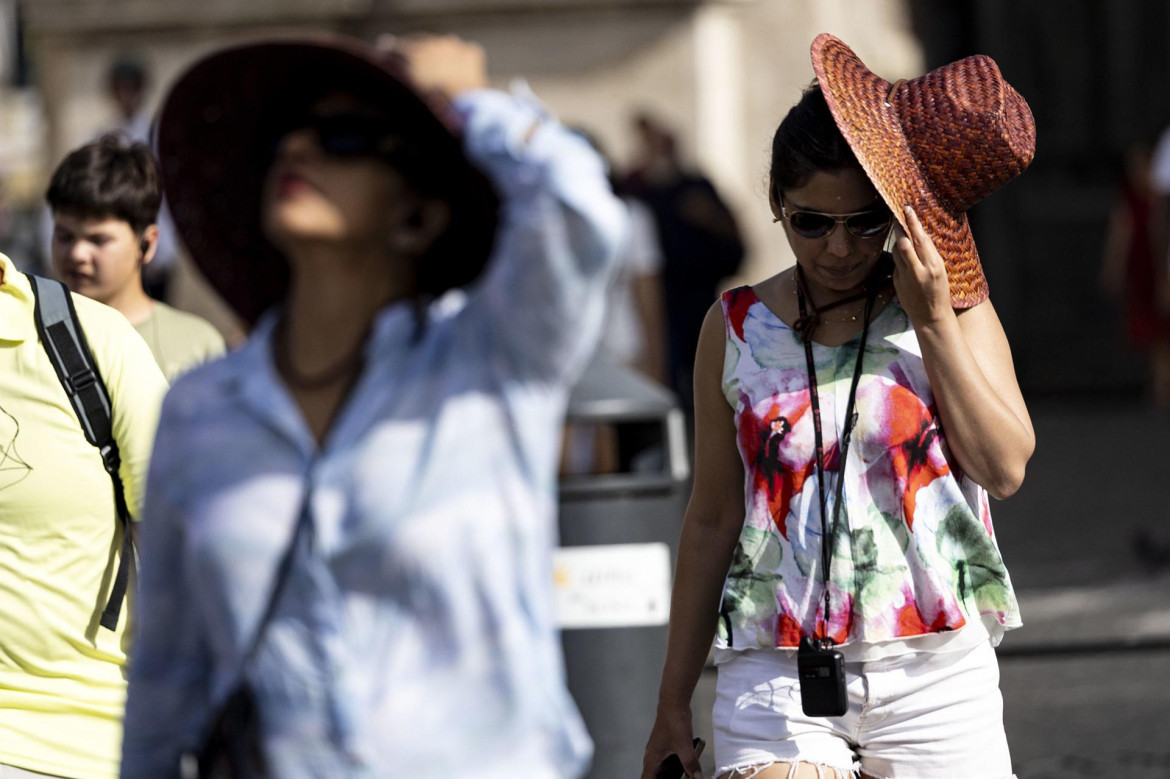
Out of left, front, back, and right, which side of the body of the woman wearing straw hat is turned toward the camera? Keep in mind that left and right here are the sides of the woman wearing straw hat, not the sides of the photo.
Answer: front

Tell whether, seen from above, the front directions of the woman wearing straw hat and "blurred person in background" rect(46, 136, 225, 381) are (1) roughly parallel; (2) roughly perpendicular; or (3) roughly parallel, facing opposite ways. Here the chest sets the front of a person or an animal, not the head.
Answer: roughly parallel

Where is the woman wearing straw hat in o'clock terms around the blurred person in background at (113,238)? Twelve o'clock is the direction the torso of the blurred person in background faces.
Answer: The woman wearing straw hat is roughly at 9 o'clock from the blurred person in background.

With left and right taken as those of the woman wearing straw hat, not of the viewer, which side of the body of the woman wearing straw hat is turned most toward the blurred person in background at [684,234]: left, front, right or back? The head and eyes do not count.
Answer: back

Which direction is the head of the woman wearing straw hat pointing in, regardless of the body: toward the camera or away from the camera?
toward the camera

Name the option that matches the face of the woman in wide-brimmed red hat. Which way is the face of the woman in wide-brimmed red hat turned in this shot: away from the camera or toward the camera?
toward the camera

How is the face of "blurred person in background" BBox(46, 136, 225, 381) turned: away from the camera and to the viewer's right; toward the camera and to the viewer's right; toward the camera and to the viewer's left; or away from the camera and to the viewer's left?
toward the camera and to the viewer's left

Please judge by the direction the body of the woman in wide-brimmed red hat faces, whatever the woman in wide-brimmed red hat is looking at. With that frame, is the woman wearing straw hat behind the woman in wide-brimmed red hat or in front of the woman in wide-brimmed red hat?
behind

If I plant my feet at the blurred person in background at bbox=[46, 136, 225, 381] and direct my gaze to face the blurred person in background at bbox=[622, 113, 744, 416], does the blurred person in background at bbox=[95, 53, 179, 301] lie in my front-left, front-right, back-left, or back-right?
front-left

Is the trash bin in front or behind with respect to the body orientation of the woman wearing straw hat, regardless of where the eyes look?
behind

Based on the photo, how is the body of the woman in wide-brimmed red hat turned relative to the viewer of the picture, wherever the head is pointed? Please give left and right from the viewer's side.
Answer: facing the viewer and to the left of the viewer

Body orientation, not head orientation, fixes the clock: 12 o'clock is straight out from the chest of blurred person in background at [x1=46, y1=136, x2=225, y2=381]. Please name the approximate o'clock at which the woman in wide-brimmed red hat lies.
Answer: The woman in wide-brimmed red hat is roughly at 10 o'clock from the blurred person in background.
